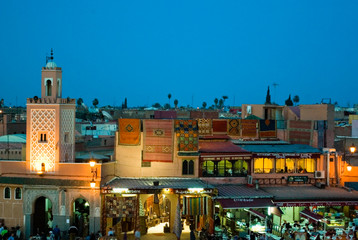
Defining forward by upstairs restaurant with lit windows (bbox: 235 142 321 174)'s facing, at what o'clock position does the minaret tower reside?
The minaret tower is roughly at 2 o'clock from the upstairs restaurant with lit windows.

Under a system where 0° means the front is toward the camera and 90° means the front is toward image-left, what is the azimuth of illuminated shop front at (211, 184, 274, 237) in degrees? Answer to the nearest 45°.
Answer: approximately 0°

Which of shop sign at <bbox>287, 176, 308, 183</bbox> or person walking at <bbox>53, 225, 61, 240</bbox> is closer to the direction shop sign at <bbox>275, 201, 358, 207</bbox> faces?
the person walking

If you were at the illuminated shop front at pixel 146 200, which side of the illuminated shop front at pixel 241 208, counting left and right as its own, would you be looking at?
right

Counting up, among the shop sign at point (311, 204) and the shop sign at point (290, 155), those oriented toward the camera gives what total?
2

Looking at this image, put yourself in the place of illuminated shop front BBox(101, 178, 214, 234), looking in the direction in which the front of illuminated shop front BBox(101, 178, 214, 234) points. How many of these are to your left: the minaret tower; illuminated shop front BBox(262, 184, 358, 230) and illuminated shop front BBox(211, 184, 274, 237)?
2
